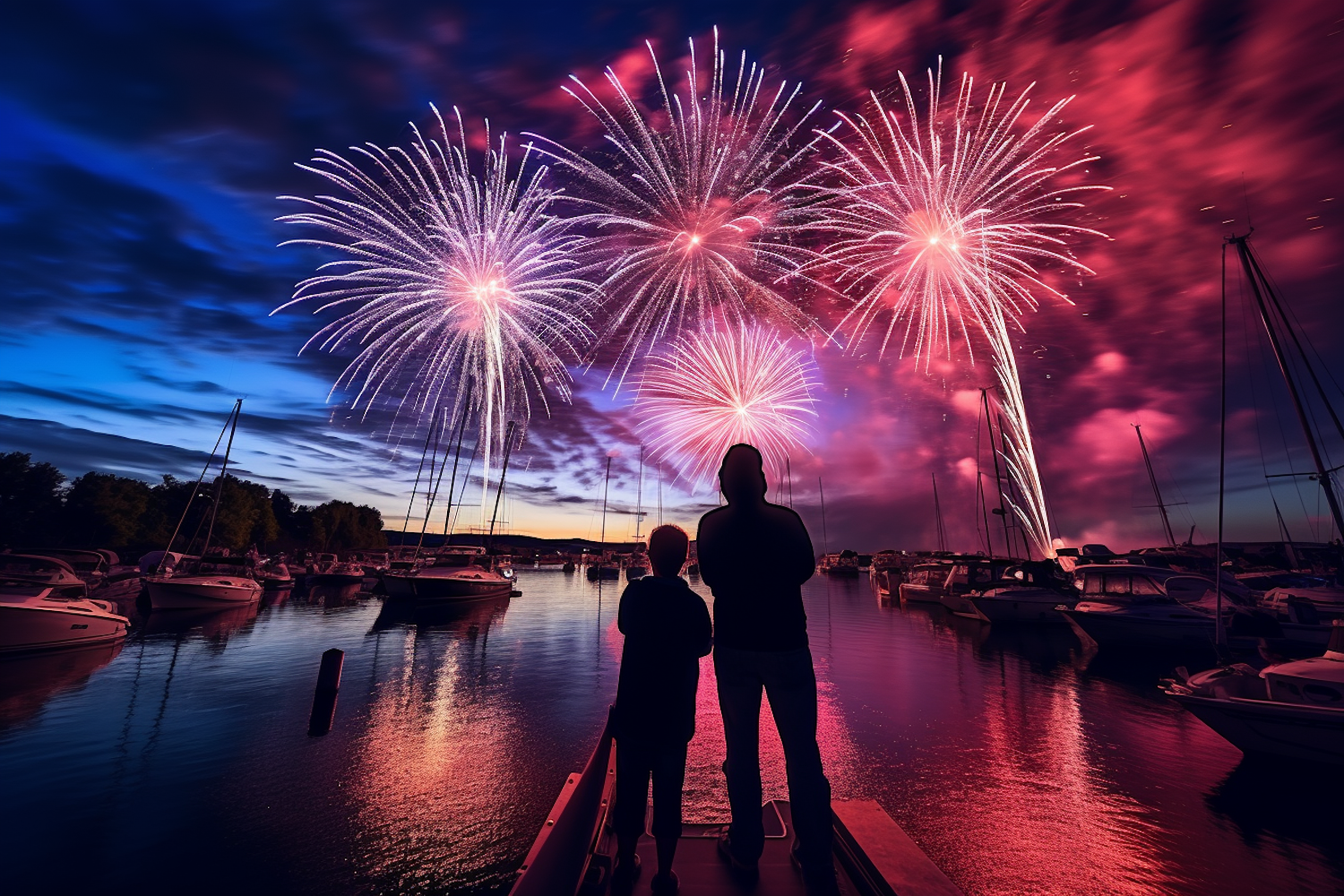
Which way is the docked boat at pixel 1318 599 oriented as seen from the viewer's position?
to the viewer's left

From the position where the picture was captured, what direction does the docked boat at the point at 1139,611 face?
facing to the left of the viewer

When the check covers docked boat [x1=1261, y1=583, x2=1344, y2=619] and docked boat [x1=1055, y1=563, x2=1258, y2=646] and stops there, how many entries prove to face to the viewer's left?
2

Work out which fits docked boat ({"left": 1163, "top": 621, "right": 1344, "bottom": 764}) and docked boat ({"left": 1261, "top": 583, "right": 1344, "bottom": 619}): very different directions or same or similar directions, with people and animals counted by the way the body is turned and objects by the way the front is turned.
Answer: same or similar directions

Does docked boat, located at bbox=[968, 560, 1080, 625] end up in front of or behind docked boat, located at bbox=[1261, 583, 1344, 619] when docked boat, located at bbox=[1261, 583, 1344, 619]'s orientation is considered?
in front

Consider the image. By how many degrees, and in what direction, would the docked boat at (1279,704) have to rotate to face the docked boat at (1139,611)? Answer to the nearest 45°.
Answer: approximately 90° to its right

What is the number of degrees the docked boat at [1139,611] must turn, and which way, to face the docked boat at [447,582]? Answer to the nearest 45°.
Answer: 0° — it already faces it

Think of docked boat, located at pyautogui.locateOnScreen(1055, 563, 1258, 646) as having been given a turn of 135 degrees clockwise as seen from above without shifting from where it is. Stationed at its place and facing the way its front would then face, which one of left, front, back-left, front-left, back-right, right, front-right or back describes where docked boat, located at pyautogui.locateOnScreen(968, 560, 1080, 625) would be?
left

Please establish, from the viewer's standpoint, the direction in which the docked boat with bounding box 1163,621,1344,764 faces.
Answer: facing to the left of the viewer

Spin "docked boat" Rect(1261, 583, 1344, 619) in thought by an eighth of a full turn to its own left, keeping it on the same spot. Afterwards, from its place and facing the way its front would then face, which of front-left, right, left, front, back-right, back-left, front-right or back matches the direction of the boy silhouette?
front-left

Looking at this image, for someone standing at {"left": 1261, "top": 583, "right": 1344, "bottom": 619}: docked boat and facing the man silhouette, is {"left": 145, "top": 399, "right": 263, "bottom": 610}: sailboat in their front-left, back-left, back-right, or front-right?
front-right

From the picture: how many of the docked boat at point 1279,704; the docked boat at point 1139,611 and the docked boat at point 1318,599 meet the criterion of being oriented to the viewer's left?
3

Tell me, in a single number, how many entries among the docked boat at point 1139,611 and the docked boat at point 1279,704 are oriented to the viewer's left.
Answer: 2

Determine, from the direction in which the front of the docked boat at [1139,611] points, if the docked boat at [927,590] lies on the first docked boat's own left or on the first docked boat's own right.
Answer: on the first docked boat's own right

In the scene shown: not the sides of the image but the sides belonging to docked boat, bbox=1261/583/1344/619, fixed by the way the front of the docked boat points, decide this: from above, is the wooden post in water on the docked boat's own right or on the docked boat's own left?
on the docked boat's own left
